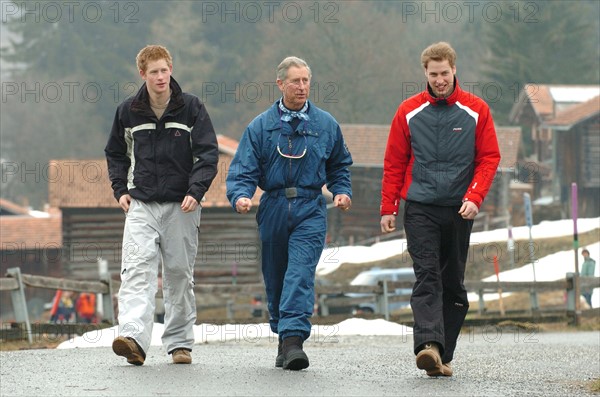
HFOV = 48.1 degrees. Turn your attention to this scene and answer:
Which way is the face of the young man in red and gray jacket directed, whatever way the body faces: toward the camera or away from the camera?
toward the camera

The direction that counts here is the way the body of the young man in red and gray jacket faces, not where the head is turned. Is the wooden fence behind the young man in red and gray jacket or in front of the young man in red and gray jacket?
behind

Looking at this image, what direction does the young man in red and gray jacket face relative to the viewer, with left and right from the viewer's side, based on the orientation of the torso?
facing the viewer

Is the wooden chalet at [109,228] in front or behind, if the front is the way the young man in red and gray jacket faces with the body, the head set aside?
behind
